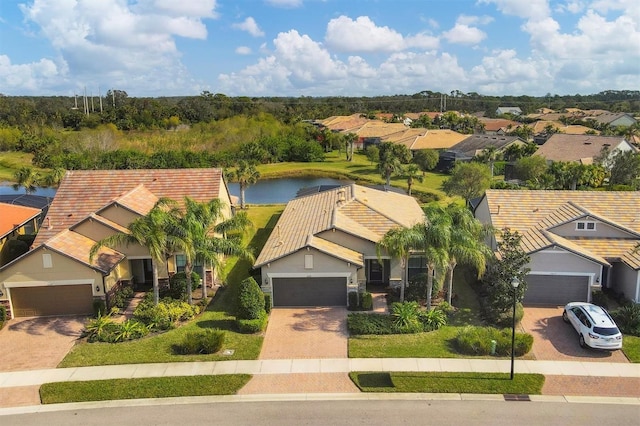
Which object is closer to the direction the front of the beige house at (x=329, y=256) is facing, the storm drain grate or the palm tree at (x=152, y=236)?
the storm drain grate

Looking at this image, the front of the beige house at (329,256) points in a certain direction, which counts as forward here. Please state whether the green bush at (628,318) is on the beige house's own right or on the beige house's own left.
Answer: on the beige house's own left

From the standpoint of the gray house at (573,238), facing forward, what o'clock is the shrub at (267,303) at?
The shrub is roughly at 2 o'clock from the gray house.

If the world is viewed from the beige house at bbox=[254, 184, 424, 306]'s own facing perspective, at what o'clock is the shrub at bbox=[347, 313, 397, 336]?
The shrub is roughly at 11 o'clock from the beige house.

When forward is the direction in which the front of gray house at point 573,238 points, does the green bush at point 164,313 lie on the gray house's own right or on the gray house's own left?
on the gray house's own right

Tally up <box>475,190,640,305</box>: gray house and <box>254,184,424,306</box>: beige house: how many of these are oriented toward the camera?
2

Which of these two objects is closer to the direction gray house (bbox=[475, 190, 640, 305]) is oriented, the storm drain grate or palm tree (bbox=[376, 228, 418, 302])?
the storm drain grate

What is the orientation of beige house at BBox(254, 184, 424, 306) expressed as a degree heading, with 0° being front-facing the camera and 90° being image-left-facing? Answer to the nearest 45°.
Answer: approximately 0°

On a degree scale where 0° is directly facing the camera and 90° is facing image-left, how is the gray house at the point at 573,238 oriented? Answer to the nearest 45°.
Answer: approximately 0°

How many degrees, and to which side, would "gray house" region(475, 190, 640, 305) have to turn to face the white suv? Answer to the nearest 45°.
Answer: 0° — it already faces it
